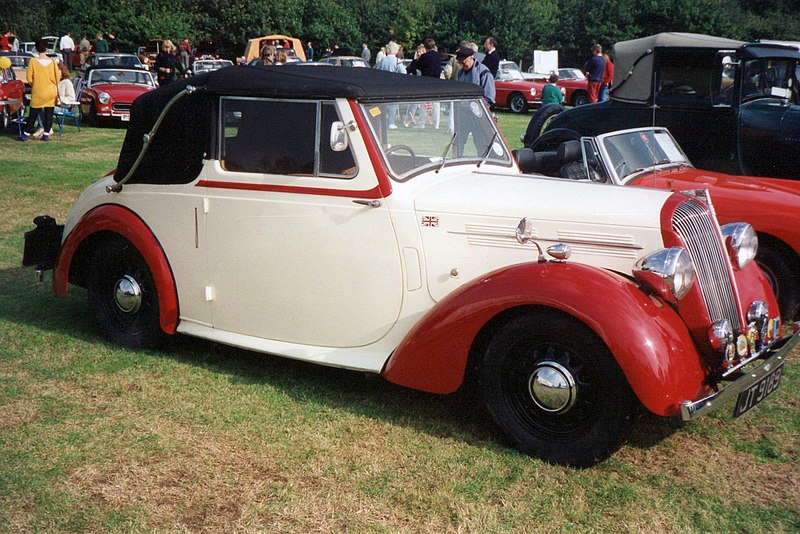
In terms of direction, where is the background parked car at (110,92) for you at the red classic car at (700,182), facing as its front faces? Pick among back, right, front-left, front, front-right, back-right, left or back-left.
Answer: back

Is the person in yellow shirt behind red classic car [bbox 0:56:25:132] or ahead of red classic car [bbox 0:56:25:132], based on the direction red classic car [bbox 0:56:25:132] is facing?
ahead

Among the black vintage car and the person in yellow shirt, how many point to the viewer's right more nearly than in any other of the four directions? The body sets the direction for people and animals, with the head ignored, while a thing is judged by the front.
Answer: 1

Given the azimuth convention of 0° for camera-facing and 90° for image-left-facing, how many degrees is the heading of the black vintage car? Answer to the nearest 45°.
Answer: approximately 270°

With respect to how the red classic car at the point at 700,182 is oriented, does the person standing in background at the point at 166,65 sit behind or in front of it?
behind

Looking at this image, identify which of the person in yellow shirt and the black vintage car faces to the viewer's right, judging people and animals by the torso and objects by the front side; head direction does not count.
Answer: the black vintage car
